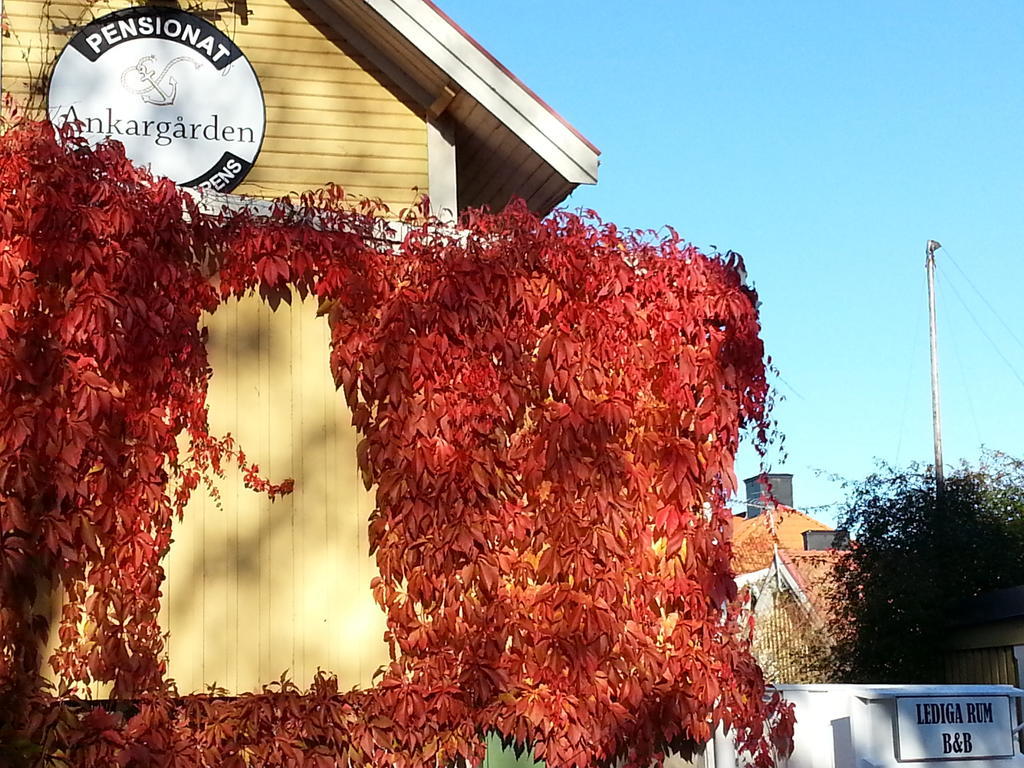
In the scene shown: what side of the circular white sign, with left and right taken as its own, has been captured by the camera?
front

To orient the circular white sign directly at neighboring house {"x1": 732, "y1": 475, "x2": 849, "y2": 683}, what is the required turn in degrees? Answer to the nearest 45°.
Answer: approximately 135° to its left

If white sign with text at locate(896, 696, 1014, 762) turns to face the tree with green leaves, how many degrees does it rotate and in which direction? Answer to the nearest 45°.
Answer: approximately 180°

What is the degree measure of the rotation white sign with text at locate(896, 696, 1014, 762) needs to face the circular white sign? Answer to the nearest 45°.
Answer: approximately 90° to its right

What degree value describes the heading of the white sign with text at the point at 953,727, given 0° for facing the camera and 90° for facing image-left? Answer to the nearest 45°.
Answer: approximately 0°

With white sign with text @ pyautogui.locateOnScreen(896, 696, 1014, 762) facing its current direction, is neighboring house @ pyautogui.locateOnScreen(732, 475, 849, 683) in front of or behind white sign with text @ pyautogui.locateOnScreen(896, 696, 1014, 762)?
behind

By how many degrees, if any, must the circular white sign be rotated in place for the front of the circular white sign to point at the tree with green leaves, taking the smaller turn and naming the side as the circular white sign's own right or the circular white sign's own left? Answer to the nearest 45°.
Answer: approximately 135° to the circular white sign's own left

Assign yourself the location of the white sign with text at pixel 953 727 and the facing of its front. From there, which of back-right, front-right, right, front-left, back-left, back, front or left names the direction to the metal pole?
back

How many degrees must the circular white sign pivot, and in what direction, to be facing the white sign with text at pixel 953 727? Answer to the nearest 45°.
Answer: approximately 90° to its left
